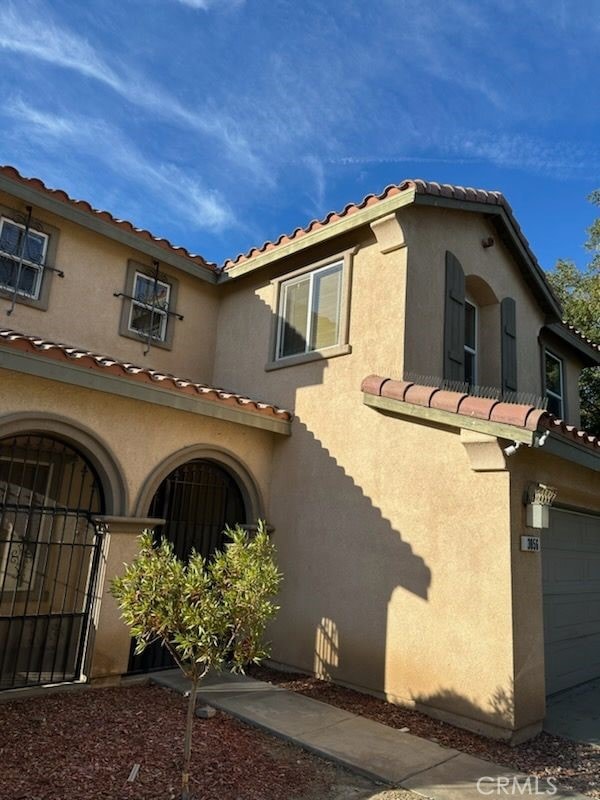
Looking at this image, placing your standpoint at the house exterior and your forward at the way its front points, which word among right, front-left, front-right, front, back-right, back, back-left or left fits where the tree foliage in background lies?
left

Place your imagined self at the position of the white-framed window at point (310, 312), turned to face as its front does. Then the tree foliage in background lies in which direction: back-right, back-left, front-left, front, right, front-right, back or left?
back

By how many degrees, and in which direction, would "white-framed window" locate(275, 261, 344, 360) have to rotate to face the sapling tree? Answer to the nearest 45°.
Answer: approximately 45° to its left

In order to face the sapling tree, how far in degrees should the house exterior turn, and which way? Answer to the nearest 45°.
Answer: approximately 45° to its right

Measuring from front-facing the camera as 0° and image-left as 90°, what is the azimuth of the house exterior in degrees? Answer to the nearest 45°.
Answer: approximately 315°

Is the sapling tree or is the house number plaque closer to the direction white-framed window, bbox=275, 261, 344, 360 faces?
the sapling tree

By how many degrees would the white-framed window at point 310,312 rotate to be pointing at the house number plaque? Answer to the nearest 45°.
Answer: approximately 90° to its left

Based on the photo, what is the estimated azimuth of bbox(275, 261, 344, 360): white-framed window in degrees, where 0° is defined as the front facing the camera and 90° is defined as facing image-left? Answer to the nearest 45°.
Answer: approximately 45°
